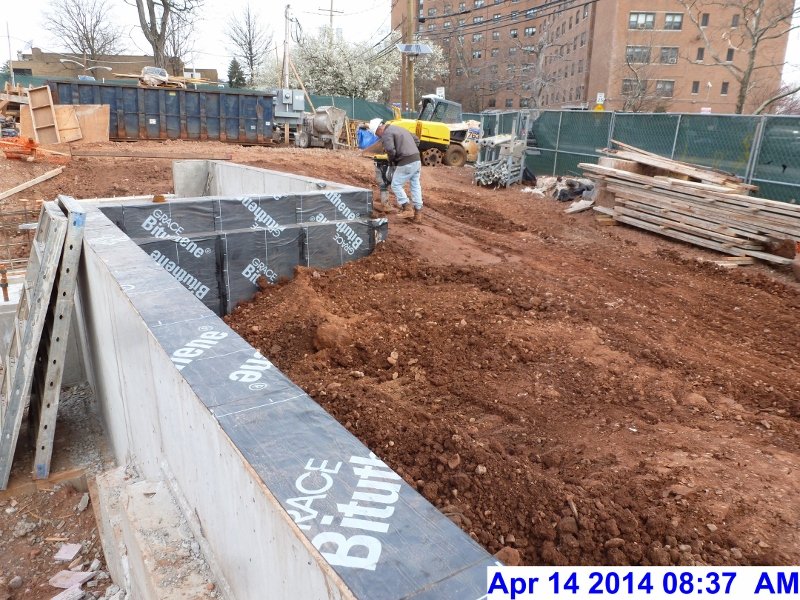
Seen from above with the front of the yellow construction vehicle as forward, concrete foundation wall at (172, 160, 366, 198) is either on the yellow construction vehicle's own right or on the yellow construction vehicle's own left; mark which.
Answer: on the yellow construction vehicle's own left

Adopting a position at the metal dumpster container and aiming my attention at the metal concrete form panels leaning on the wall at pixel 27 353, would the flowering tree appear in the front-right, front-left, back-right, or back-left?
back-left

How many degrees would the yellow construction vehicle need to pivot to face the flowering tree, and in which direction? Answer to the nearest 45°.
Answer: approximately 90° to its right

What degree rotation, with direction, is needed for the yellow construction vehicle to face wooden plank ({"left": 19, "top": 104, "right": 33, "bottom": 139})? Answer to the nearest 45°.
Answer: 0° — it already faces it

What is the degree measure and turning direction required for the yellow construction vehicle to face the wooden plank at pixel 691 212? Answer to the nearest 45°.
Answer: approximately 90° to its left

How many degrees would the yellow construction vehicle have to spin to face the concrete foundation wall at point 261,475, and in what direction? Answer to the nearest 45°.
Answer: approximately 90° to its left

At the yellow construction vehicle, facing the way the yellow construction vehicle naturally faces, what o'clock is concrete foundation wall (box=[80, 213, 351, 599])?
The concrete foundation wall is roughly at 9 o'clock from the yellow construction vehicle.

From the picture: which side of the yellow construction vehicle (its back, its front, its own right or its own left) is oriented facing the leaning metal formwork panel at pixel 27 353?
left

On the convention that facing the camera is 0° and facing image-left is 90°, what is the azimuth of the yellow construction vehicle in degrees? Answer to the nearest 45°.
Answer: approximately 90°

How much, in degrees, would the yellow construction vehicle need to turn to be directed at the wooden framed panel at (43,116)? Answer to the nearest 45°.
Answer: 0° — it already faces it

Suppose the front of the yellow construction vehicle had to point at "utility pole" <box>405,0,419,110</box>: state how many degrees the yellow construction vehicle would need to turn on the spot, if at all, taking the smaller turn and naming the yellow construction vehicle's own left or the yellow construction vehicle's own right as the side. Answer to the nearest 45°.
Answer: approximately 90° to the yellow construction vehicle's own right

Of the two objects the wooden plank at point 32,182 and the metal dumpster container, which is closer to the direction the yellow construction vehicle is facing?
the metal dumpster container

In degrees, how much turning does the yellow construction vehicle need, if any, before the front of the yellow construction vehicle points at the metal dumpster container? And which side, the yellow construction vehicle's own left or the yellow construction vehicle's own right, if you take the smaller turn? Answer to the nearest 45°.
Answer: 0° — it already faces it
